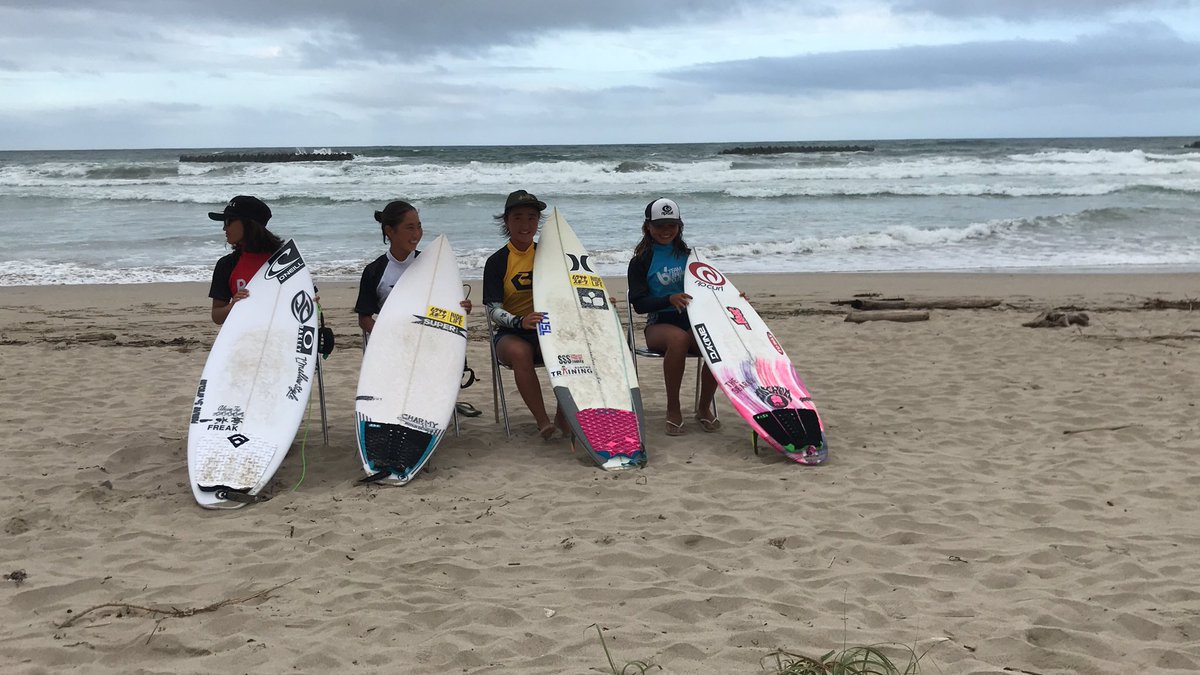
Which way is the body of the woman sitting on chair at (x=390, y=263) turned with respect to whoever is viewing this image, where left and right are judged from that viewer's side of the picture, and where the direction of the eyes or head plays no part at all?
facing the viewer and to the right of the viewer

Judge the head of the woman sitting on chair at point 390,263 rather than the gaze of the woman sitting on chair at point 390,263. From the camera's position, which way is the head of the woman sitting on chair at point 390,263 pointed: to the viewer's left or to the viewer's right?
to the viewer's right

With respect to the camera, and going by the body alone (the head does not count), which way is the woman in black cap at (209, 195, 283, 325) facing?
toward the camera

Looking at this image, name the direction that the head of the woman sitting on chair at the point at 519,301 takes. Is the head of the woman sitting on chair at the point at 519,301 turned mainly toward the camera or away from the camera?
toward the camera

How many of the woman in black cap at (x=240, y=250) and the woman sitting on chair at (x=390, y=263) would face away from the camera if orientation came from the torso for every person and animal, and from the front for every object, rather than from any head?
0

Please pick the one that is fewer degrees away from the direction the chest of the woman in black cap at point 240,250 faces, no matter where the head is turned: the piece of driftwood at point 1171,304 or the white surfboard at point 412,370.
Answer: the white surfboard

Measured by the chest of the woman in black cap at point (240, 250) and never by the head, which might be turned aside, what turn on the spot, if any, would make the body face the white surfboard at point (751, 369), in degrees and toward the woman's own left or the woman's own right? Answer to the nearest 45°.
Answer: approximately 90° to the woman's own left
